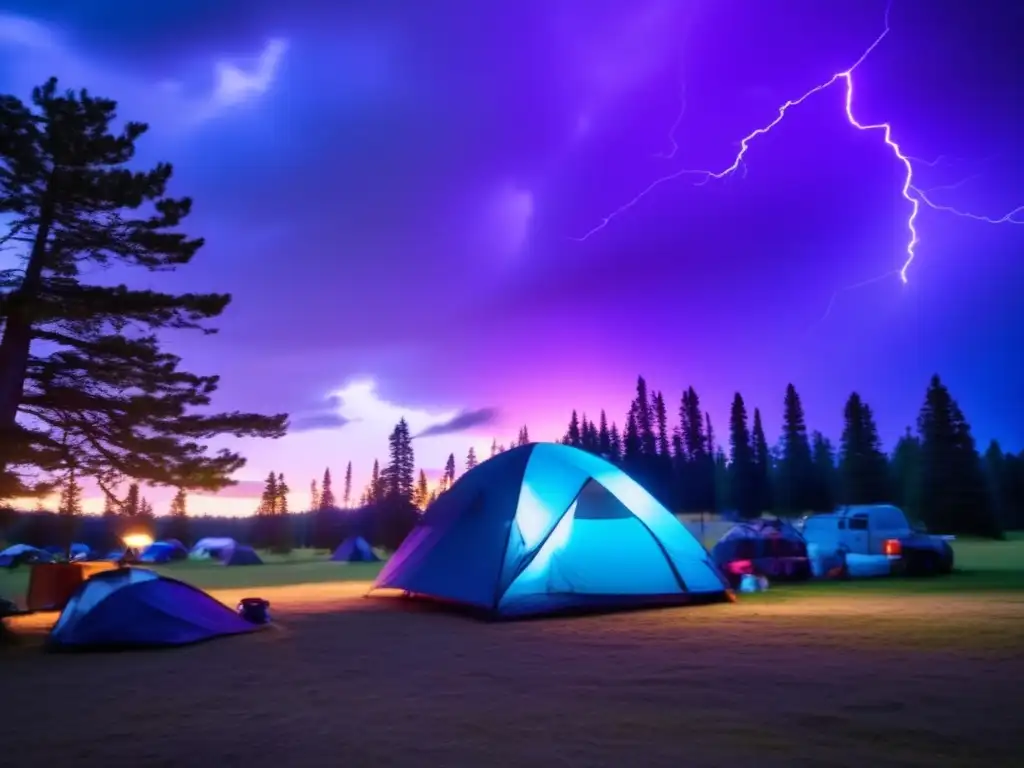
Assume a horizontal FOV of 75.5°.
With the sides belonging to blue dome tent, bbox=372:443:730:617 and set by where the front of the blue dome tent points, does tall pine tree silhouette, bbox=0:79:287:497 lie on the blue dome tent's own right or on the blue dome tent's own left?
on the blue dome tent's own right

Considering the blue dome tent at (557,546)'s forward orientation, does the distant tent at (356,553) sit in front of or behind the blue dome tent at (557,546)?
behind

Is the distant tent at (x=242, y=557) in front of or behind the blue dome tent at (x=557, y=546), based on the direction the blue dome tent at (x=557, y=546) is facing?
behind

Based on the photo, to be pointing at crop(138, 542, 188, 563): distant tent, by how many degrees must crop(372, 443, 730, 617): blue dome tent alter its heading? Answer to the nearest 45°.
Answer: approximately 180°

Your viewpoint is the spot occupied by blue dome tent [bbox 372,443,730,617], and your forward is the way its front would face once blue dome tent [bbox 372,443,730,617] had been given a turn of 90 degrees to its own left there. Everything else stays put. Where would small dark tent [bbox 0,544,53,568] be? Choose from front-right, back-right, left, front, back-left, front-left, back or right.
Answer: left

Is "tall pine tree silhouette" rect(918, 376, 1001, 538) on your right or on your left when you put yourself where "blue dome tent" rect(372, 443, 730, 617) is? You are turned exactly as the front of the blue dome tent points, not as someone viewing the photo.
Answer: on your left

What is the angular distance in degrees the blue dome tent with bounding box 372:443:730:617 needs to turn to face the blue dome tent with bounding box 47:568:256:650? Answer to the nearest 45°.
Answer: approximately 90° to its right

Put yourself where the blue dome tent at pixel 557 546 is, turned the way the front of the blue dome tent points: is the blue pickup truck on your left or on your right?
on your left

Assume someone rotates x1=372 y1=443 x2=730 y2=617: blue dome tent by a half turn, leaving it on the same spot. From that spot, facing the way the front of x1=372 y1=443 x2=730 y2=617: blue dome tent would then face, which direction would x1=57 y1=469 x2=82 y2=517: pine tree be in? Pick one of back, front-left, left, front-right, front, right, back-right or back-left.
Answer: front-left

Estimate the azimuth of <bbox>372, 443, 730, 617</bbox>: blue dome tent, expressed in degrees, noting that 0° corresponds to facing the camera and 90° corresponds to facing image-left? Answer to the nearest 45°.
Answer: approximately 315°

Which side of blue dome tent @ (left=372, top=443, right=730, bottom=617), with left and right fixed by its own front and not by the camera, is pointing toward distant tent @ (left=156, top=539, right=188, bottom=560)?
back
